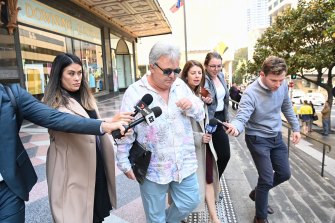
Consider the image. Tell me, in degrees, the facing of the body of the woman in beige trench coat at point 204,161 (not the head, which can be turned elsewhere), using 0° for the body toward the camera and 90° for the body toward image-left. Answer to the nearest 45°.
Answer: approximately 315°

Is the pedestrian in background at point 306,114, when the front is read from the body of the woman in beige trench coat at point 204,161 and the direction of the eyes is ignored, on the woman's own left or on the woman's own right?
on the woman's own left

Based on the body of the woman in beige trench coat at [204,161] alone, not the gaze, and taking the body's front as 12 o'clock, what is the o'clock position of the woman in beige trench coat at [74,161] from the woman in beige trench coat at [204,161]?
the woman in beige trench coat at [74,161] is roughly at 3 o'clock from the woman in beige trench coat at [204,161].

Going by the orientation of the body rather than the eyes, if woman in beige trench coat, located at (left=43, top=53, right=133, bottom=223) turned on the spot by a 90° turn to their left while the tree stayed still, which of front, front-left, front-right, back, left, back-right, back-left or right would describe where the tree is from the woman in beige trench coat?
front

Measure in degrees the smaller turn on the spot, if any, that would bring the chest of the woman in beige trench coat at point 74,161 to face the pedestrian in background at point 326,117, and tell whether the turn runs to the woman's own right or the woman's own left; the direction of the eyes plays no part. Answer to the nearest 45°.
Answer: approximately 90° to the woman's own left

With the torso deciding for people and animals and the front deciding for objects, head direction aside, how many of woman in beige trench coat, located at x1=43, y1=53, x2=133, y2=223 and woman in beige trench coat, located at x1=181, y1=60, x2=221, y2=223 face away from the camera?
0

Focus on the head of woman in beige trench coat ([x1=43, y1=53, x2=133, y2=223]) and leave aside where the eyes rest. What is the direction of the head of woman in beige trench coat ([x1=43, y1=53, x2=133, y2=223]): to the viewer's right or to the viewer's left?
to the viewer's right

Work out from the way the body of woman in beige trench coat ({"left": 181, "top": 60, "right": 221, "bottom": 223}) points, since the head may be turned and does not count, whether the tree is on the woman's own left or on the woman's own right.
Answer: on the woman's own left

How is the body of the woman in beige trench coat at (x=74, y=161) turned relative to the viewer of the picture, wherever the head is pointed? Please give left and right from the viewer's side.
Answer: facing the viewer and to the right of the viewer

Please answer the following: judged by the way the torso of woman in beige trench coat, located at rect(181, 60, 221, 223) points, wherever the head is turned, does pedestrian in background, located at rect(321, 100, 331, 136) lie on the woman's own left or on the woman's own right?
on the woman's own left
